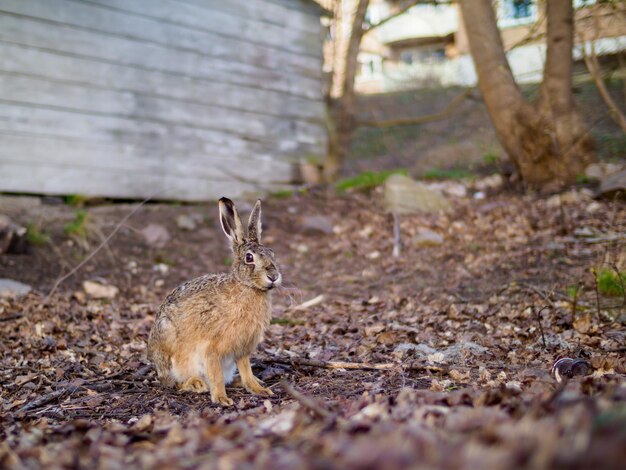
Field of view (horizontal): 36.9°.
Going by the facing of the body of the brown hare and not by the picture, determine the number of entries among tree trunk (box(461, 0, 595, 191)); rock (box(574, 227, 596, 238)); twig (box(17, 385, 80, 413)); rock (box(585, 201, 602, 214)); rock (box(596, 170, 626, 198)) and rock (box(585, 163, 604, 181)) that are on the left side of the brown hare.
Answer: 5

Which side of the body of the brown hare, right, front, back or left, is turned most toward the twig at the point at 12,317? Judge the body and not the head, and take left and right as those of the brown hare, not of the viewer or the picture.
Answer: back

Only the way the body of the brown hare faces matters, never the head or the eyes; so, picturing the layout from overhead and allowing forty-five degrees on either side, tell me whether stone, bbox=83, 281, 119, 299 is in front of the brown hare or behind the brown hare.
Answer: behind

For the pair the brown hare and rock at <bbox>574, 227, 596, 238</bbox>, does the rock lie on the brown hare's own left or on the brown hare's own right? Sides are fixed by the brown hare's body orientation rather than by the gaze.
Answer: on the brown hare's own left

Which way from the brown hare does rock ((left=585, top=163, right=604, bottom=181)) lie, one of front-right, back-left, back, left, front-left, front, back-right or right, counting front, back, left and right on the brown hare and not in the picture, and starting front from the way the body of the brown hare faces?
left

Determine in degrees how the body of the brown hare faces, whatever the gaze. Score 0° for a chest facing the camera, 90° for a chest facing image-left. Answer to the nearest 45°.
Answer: approximately 315°

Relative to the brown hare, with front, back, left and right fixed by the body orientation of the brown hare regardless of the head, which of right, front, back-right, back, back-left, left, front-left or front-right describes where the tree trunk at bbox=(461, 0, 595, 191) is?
left

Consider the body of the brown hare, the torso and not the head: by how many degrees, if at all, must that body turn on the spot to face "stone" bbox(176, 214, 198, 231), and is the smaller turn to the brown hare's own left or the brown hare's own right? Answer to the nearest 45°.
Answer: approximately 135° to the brown hare's own left

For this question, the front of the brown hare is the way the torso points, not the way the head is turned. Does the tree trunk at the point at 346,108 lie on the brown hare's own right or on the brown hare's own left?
on the brown hare's own left

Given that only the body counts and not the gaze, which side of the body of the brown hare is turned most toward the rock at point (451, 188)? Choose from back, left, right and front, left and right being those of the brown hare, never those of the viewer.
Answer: left

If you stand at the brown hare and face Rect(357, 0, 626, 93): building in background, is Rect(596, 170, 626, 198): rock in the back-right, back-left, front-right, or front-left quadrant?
front-right

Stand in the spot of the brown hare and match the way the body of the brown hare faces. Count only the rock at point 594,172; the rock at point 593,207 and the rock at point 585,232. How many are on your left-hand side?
3

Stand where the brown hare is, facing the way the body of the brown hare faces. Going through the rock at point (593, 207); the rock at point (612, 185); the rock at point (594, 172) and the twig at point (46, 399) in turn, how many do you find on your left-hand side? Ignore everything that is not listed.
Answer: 3

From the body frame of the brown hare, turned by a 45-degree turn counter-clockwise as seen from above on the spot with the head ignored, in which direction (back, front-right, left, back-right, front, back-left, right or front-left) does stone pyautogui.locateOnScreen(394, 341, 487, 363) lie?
front

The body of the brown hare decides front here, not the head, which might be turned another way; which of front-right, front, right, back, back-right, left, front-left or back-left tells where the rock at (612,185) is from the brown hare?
left

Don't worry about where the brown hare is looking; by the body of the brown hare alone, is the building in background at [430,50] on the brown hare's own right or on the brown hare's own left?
on the brown hare's own left
